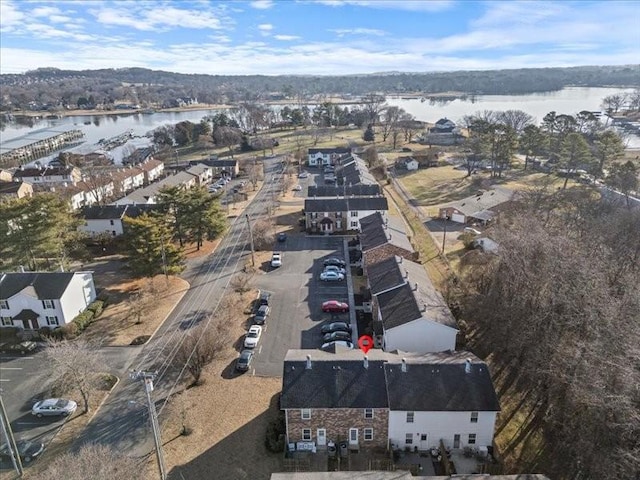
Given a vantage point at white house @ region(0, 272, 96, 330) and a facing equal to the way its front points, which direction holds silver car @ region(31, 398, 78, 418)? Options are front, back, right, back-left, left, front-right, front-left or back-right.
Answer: front

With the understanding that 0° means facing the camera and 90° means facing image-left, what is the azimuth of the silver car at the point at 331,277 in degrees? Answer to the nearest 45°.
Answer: approximately 270°

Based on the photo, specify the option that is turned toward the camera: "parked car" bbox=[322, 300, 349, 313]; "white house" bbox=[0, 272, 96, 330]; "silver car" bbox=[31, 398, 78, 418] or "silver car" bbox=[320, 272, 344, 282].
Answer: the white house

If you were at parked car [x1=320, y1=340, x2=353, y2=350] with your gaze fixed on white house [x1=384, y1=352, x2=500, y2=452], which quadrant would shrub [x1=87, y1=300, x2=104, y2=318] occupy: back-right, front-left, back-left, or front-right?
back-right

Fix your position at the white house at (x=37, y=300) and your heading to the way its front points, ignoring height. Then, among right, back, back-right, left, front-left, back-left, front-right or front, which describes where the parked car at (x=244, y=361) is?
front-left

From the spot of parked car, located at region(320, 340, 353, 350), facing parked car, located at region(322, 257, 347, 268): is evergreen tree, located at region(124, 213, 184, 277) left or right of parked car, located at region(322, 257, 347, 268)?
left

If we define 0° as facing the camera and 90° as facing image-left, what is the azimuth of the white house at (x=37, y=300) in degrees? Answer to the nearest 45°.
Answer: approximately 0°

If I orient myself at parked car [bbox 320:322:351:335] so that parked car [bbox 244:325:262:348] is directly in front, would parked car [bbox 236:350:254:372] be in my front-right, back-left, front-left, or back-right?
front-left

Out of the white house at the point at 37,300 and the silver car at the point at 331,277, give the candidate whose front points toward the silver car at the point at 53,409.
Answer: the white house

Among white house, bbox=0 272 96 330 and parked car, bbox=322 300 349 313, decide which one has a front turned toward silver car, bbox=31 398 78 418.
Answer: the white house

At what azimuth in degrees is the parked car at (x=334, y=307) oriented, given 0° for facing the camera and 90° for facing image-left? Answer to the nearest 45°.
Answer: approximately 270°

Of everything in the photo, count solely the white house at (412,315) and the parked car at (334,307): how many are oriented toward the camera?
0

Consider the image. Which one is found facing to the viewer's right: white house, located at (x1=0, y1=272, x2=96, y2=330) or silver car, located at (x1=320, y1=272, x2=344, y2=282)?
the silver car

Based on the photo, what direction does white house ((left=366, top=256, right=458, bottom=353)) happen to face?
to the viewer's left

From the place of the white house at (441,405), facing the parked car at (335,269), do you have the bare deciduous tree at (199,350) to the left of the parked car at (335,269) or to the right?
left

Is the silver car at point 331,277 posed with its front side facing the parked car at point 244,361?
no
